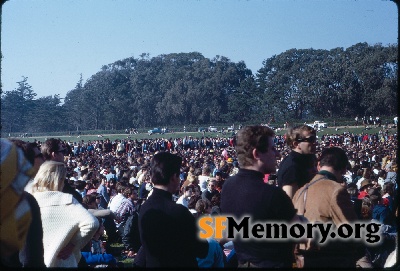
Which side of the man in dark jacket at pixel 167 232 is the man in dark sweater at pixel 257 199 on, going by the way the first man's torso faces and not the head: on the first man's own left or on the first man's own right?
on the first man's own right

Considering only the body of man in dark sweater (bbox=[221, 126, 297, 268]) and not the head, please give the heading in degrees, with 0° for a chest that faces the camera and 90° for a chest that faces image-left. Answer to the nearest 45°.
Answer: approximately 225°

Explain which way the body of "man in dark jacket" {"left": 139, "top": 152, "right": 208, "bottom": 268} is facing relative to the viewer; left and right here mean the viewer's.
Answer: facing away from the viewer and to the right of the viewer

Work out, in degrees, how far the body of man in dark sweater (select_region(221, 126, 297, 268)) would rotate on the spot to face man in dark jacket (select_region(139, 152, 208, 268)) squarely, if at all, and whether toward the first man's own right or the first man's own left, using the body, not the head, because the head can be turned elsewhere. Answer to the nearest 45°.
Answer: approximately 135° to the first man's own left

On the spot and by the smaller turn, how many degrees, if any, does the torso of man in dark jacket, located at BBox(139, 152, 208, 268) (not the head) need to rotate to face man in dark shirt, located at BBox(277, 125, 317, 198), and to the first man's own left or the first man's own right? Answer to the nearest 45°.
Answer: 0° — they already face them

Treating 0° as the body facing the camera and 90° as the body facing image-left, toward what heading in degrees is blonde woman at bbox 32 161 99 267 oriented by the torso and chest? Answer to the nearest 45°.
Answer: approximately 225°

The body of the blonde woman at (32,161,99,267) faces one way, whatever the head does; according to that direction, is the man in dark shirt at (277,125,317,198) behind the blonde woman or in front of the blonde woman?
in front

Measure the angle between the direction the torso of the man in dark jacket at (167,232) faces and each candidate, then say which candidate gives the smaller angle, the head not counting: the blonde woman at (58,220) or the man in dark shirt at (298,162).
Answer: the man in dark shirt

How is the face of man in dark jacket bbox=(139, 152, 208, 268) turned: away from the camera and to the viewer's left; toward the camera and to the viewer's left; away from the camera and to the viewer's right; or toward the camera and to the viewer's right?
away from the camera and to the viewer's right

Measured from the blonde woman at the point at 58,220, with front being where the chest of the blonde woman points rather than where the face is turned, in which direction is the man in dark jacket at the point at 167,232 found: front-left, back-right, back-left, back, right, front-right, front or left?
right
